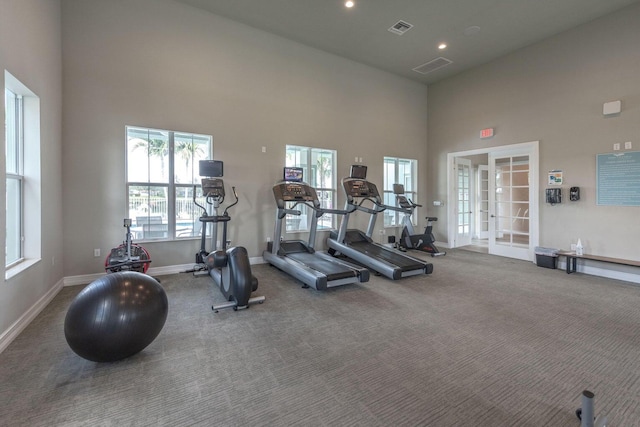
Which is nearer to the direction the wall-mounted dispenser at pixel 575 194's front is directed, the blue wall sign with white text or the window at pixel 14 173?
the window

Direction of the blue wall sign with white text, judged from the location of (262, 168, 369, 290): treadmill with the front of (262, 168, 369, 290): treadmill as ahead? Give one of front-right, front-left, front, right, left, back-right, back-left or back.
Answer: back-right

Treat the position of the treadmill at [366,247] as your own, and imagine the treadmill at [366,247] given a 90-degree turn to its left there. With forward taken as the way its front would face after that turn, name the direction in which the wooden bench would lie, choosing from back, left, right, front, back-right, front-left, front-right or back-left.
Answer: back-left

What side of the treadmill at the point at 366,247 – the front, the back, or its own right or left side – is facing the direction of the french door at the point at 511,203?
right

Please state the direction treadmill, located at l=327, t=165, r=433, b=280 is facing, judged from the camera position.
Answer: facing away from the viewer and to the left of the viewer

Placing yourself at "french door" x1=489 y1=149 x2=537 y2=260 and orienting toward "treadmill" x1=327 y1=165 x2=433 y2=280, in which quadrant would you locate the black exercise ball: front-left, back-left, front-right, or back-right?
front-left

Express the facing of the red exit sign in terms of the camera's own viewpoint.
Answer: facing the viewer and to the left of the viewer

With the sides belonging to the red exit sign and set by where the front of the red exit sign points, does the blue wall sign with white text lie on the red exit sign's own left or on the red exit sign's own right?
on the red exit sign's own left

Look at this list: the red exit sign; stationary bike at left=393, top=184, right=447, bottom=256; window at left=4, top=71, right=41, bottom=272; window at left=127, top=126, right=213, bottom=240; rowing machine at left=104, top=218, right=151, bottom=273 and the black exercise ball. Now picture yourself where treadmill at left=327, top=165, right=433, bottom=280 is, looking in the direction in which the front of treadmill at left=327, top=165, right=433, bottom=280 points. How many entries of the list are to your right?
2

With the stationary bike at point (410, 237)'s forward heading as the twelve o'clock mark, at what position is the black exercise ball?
The black exercise ball is roughly at 8 o'clock from the stationary bike.

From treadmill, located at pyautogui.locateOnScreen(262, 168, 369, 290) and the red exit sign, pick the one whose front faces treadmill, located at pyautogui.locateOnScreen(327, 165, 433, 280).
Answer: the red exit sign

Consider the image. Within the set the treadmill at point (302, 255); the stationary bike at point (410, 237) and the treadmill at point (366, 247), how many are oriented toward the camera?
0

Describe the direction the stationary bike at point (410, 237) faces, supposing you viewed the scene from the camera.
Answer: facing away from the viewer and to the left of the viewer
